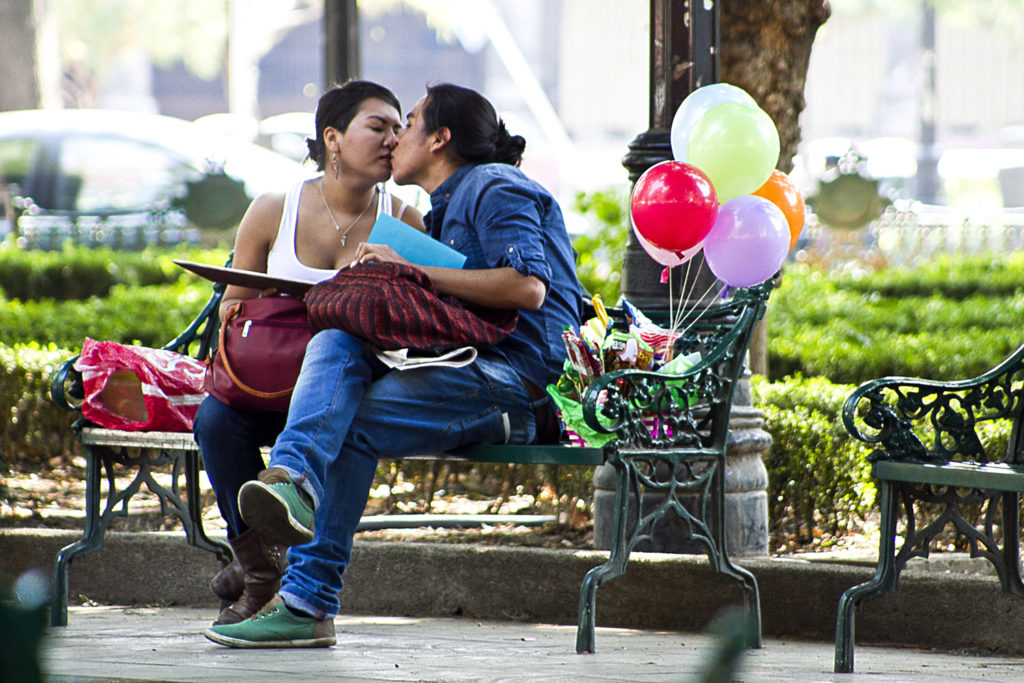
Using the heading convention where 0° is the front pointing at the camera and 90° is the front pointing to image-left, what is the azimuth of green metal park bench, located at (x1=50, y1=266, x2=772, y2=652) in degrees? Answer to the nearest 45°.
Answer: approximately 45°

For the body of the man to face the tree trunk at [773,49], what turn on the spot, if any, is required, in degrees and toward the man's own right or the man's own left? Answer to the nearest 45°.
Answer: approximately 135° to the man's own right

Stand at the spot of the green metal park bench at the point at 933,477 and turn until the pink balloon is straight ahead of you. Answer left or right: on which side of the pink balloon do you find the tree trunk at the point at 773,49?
right

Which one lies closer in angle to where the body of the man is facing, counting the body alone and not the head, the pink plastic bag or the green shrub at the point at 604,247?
the pink plastic bag

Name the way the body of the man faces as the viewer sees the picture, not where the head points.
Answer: to the viewer's left

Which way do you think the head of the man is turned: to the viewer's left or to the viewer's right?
to the viewer's left
